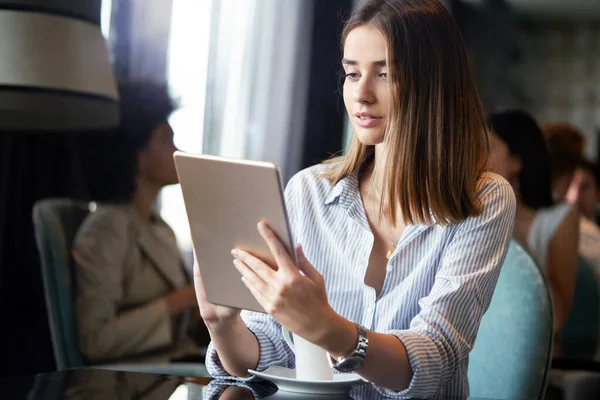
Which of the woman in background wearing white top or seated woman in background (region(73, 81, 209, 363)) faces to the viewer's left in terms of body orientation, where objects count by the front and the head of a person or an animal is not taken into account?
the woman in background wearing white top

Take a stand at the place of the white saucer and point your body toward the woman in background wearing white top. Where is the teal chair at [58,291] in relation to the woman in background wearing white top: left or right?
left

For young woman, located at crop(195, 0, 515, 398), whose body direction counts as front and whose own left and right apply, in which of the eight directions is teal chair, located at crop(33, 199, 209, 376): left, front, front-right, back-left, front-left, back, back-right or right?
right

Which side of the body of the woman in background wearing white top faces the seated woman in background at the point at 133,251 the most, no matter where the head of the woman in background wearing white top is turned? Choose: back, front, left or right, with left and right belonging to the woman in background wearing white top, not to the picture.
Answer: front

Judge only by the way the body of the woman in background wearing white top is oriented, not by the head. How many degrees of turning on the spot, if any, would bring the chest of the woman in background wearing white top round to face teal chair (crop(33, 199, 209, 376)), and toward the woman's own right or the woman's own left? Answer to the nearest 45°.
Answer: approximately 45° to the woman's own left

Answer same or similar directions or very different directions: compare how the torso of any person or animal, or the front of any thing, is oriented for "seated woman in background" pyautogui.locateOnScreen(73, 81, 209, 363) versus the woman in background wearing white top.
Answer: very different directions

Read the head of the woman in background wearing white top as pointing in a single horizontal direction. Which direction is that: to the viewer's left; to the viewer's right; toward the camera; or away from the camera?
to the viewer's left

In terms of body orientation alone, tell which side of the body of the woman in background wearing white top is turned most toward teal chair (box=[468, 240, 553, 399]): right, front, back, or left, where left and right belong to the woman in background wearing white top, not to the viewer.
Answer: left

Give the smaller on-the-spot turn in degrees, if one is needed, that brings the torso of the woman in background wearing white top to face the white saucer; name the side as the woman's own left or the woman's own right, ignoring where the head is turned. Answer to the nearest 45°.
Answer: approximately 90° to the woman's own left

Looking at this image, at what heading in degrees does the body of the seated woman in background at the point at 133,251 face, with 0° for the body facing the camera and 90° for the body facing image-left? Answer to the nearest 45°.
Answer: approximately 270°

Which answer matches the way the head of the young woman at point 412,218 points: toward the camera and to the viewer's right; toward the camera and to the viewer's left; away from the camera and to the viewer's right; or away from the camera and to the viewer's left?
toward the camera and to the viewer's left

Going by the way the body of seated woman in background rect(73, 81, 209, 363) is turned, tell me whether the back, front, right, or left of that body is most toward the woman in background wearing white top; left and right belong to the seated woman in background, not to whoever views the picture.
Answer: front

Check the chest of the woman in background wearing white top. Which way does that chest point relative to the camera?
to the viewer's left

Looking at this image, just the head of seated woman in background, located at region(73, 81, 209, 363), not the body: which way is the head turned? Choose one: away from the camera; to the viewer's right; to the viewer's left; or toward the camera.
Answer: to the viewer's right
